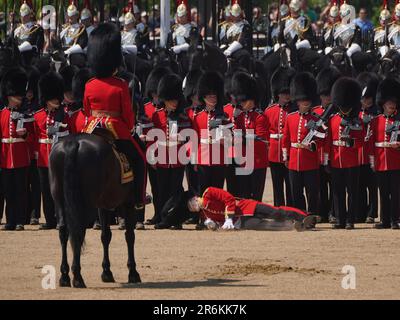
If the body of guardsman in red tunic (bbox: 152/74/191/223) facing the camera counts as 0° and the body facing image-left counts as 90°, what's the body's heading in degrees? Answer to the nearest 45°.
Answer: approximately 0°

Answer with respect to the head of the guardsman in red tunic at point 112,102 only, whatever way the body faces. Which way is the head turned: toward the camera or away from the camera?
away from the camera

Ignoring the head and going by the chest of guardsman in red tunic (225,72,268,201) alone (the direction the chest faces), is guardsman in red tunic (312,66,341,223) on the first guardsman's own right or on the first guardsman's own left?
on the first guardsman's own left

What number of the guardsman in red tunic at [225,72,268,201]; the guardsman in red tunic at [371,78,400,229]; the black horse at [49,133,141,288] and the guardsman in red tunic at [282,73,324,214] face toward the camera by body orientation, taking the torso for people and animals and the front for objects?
3
